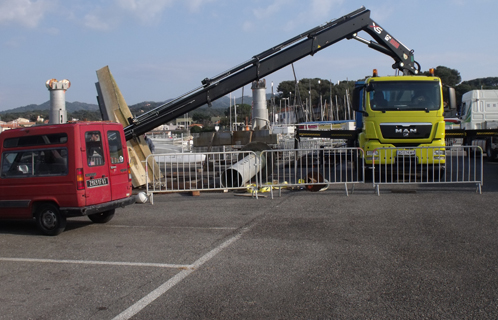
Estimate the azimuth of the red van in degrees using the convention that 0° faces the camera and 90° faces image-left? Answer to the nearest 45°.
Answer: approximately 135°

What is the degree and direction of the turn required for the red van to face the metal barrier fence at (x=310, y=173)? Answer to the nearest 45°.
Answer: approximately 135° to its right

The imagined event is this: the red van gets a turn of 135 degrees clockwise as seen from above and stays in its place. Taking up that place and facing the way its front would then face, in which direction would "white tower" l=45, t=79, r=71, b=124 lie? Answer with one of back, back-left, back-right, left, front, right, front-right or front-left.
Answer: left
